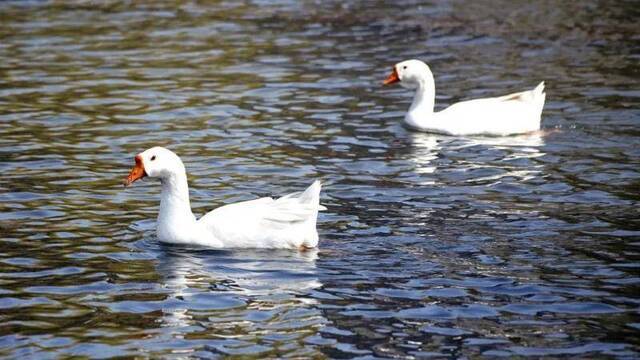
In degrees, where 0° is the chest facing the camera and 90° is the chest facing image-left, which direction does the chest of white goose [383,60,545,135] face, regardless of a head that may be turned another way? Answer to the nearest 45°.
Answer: approximately 90°
